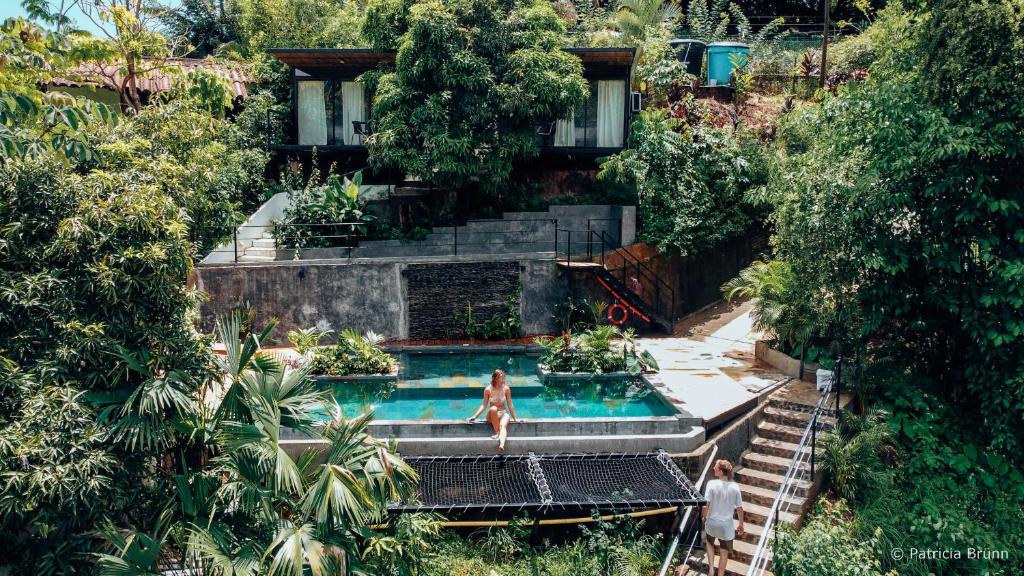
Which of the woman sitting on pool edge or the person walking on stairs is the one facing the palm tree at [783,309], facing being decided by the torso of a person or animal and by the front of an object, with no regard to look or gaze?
the person walking on stairs

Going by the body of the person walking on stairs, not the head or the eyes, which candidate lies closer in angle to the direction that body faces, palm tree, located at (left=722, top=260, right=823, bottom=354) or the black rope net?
the palm tree

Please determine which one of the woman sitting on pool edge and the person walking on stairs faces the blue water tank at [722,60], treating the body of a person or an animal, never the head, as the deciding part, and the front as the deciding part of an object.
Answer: the person walking on stairs

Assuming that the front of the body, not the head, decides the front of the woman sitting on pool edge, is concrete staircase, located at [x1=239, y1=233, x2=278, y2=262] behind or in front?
behind

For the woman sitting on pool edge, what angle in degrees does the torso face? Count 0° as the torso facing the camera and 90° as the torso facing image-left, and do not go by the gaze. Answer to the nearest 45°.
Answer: approximately 0°

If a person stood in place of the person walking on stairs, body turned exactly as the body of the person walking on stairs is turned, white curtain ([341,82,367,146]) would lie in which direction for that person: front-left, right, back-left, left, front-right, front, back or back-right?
front-left

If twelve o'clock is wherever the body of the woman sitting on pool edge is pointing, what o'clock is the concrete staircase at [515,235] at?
The concrete staircase is roughly at 6 o'clock from the woman sitting on pool edge.

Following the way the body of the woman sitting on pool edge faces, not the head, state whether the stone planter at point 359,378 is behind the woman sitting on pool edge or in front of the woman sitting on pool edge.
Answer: behind

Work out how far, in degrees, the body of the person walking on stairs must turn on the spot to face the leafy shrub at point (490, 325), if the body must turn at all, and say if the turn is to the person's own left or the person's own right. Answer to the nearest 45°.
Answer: approximately 45° to the person's own left

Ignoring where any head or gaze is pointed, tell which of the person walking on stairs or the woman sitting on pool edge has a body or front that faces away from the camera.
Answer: the person walking on stairs

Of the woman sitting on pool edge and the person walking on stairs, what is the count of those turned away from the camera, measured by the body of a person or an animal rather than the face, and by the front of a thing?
1

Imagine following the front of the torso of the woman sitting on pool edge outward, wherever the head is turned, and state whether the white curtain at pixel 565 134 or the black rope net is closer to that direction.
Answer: the black rope net

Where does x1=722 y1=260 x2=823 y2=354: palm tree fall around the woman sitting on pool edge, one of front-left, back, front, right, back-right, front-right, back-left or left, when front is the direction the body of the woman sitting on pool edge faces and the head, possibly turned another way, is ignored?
back-left

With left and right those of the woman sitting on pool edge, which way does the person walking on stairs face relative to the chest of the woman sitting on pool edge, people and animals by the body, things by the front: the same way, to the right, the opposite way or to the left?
the opposite way

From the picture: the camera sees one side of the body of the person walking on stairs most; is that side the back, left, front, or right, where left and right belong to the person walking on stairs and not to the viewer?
back

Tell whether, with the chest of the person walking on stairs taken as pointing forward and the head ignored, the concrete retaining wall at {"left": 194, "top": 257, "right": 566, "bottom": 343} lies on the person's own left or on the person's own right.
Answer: on the person's own left
